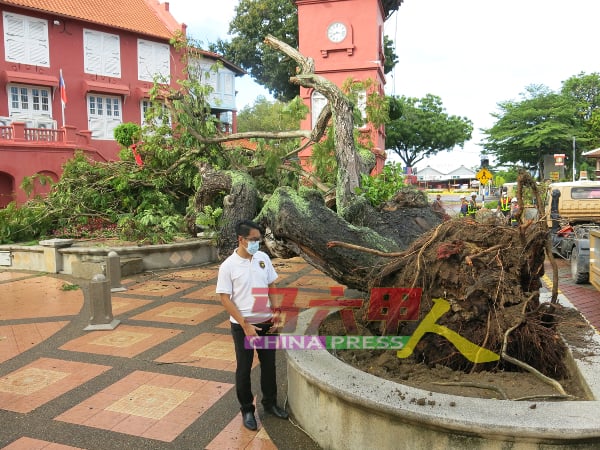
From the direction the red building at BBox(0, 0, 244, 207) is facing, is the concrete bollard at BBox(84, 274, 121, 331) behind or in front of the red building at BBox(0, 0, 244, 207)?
in front

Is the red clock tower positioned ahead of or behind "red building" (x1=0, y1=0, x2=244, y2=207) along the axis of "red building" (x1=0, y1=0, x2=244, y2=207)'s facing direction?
ahead

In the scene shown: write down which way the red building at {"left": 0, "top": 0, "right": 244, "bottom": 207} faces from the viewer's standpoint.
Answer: facing the viewer and to the right of the viewer

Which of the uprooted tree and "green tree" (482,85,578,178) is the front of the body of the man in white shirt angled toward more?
the uprooted tree

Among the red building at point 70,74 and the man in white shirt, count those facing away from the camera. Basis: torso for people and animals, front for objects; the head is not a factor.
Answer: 0

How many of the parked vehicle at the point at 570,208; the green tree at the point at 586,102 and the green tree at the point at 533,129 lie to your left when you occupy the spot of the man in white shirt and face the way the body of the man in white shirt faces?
3

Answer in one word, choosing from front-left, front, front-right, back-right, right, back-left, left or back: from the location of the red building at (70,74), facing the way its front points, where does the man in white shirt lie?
front-right

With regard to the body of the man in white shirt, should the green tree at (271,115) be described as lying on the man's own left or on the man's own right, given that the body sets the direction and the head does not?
on the man's own left
